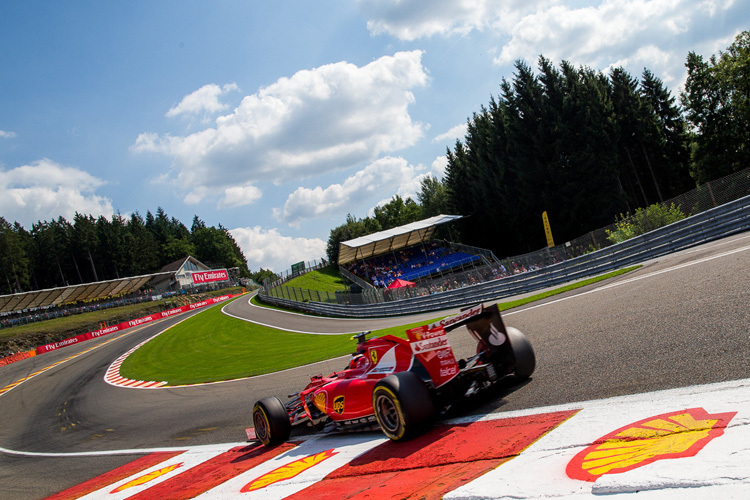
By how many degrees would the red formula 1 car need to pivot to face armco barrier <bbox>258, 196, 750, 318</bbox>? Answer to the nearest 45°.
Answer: approximately 90° to its right

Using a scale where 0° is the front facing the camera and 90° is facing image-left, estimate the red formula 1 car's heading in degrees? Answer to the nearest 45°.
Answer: approximately 135°
